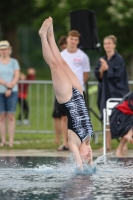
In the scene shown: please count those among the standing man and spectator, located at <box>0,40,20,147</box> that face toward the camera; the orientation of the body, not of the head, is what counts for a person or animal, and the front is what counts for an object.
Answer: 2

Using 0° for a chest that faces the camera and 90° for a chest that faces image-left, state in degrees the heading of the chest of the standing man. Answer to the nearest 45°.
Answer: approximately 0°

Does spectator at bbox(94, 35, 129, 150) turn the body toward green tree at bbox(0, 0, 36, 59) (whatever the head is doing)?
no

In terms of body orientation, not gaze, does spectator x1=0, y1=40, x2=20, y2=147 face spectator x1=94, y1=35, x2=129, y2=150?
no

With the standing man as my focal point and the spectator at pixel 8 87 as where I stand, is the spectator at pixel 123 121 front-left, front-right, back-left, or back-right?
front-right

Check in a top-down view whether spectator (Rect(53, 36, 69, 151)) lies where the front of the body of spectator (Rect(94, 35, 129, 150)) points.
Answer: no

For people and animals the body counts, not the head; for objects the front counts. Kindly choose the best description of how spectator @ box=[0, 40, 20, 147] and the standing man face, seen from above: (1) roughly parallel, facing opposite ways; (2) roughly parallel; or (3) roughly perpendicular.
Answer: roughly parallel

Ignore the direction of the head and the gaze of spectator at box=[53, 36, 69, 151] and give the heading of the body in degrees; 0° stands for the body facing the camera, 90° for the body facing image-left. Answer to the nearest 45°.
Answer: approximately 45°

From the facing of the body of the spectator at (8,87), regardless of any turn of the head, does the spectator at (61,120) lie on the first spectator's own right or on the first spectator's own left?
on the first spectator's own left

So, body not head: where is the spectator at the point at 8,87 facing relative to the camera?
toward the camera

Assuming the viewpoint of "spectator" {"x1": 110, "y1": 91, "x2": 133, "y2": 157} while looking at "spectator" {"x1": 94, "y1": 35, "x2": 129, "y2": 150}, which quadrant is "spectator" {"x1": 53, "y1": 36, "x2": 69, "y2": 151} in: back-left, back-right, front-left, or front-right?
front-left

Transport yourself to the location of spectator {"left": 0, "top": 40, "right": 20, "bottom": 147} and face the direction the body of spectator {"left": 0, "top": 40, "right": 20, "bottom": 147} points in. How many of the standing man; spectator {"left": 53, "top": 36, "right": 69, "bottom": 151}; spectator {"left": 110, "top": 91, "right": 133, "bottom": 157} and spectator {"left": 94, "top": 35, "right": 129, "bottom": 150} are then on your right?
0

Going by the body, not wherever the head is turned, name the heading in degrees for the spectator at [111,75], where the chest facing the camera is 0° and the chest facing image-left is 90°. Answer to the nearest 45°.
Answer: approximately 45°

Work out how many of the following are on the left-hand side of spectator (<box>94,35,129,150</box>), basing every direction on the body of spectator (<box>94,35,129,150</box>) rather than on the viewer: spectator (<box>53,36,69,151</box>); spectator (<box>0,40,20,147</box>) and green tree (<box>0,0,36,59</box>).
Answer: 0
